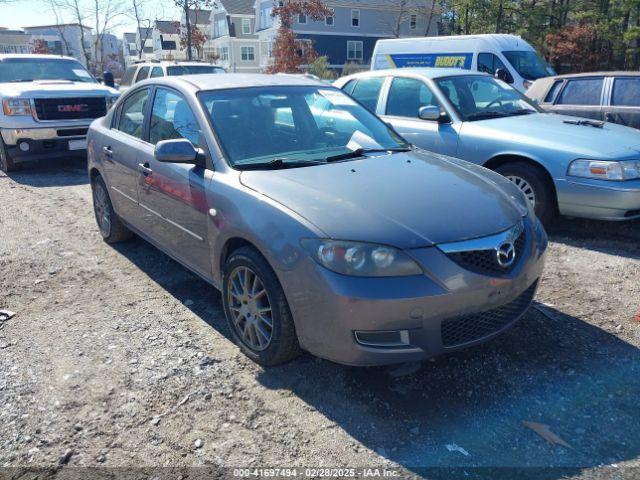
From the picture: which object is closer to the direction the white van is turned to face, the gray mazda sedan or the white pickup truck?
the gray mazda sedan

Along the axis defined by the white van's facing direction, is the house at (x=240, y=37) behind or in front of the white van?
behind

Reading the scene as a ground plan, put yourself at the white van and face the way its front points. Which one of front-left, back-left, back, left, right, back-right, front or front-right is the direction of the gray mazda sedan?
front-right

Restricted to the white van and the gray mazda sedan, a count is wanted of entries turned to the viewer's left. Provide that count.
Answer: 0

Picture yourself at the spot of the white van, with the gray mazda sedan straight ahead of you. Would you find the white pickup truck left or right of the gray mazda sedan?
right

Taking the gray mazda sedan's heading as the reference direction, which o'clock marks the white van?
The white van is roughly at 8 o'clock from the gray mazda sedan.

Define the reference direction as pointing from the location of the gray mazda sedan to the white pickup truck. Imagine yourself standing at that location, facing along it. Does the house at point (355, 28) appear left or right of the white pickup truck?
right

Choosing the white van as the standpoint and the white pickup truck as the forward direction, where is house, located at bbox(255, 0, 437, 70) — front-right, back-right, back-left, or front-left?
back-right

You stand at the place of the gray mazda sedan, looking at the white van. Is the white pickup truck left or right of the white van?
left

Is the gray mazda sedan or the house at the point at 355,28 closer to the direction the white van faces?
the gray mazda sedan

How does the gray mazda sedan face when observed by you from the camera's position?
facing the viewer and to the right of the viewer

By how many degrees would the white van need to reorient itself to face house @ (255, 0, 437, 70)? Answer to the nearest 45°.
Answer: approximately 135° to its left

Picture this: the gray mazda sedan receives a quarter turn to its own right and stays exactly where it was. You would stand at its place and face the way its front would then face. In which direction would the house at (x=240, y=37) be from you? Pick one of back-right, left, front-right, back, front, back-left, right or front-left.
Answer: back-right
